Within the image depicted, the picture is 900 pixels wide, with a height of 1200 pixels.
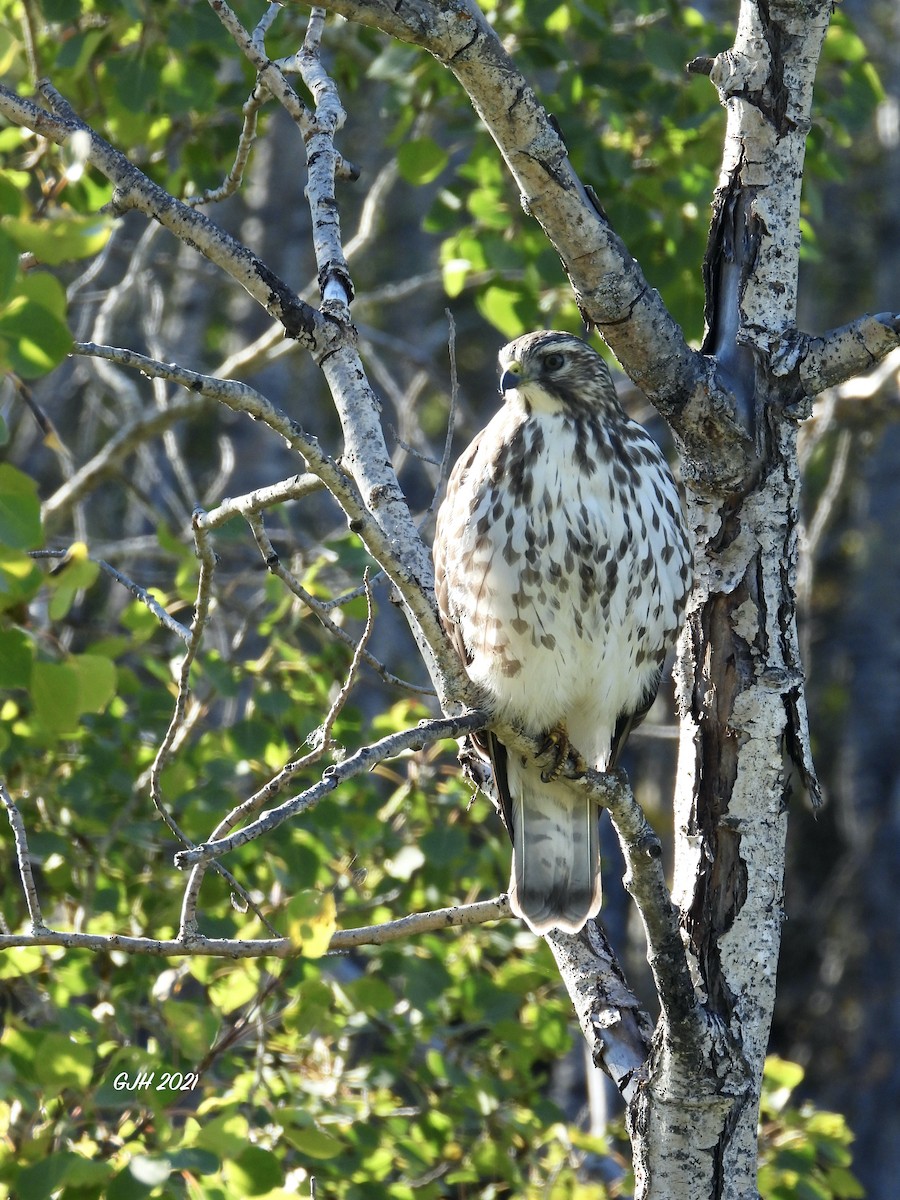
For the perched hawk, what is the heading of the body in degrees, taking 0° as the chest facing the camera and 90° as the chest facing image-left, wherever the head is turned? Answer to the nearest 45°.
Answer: approximately 0°
